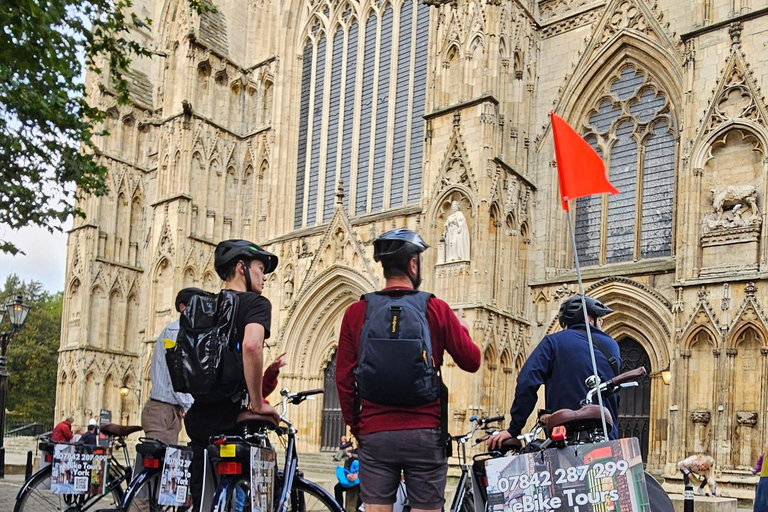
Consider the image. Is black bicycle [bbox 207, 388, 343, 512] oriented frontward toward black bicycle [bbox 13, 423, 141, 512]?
no

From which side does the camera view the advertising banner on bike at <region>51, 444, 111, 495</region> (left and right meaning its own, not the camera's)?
front

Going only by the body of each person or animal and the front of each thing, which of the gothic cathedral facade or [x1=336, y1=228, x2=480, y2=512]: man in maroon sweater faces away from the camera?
the man in maroon sweater

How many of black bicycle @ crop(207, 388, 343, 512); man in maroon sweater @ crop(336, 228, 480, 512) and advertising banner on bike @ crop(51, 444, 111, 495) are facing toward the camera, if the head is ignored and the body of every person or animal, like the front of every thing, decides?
1

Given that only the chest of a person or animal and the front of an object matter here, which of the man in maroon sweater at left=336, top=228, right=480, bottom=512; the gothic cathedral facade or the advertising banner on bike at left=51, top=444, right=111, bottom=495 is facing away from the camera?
the man in maroon sweater

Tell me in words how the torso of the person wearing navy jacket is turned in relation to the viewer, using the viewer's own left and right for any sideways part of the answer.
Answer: facing away from the viewer and to the right of the viewer

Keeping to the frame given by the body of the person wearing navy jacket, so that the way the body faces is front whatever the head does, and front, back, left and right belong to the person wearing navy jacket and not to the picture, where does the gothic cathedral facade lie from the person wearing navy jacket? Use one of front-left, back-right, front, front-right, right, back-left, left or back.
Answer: front-left

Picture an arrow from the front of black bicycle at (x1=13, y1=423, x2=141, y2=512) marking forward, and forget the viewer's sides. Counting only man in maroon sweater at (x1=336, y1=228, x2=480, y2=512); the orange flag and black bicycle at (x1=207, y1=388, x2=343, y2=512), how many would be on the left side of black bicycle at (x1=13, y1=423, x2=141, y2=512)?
0

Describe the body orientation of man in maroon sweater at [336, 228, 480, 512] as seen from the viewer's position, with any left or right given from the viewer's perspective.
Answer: facing away from the viewer

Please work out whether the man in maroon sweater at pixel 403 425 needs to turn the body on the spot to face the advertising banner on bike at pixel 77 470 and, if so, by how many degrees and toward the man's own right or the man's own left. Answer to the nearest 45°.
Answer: approximately 45° to the man's own left

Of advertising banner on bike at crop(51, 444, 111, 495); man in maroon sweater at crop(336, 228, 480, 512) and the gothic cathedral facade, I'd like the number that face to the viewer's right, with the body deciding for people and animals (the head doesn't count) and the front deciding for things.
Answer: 0

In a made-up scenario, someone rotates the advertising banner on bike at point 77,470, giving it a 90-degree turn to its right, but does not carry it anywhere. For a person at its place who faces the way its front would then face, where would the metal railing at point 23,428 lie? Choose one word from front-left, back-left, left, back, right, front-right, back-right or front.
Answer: right

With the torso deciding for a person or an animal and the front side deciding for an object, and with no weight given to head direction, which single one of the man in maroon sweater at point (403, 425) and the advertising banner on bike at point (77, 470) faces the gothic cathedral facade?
the man in maroon sweater

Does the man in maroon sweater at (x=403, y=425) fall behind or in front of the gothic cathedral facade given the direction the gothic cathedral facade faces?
in front

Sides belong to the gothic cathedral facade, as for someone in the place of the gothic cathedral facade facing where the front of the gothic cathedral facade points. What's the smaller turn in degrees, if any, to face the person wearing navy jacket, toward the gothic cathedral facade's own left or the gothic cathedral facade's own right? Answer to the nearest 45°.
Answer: approximately 45° to the gothic cathedral facade's own left

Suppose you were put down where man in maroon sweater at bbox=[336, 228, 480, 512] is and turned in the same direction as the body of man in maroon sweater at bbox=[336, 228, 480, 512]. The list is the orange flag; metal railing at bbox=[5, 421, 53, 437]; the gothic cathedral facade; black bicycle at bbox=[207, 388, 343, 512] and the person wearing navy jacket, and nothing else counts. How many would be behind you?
0

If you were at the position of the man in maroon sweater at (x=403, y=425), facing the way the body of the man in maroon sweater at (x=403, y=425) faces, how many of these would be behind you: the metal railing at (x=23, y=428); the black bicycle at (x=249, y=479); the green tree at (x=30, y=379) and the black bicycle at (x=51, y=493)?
0

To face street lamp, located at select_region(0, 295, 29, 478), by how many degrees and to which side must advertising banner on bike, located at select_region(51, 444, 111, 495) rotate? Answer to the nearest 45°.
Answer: approximately 180°

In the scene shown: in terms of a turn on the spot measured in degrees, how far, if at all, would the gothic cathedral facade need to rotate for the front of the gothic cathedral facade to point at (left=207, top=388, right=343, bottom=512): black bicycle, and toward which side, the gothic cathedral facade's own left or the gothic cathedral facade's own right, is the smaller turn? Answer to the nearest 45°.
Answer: approximately 45° to the gothic cathedral facade's own left

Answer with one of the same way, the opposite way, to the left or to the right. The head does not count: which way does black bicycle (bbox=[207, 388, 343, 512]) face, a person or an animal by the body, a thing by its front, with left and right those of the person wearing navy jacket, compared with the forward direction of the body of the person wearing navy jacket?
the same way
